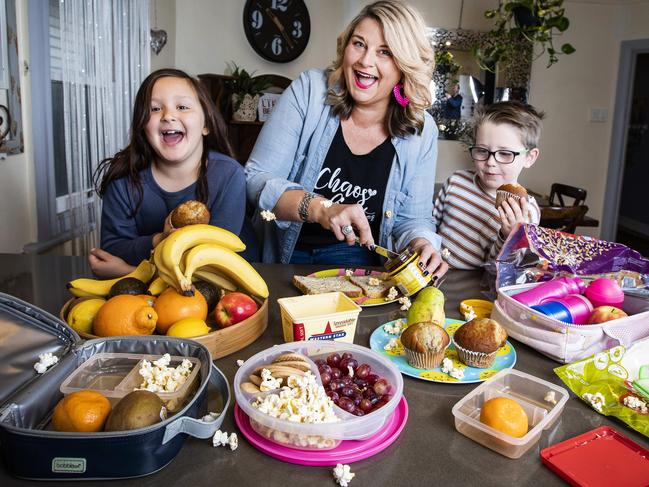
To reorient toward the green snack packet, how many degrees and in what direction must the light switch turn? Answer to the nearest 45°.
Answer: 0° — it already faces it

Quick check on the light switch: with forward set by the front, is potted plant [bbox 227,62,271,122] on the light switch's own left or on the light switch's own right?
on the light switch's own right

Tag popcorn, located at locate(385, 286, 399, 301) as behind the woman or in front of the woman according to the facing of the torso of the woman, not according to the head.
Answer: in front

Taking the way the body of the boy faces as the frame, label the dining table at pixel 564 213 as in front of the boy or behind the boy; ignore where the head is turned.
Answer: behind

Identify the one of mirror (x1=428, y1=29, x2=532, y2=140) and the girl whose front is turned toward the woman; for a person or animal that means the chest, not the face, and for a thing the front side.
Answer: the mirror

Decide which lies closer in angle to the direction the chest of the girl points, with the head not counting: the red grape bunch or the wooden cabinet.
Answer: the red grape bunch

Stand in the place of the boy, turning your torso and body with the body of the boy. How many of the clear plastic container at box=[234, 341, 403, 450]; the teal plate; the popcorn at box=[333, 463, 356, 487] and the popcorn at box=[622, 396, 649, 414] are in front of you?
4

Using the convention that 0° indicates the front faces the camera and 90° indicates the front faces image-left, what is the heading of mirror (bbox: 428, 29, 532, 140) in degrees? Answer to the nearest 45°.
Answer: approximately 0°

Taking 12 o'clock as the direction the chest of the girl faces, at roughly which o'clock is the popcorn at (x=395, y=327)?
The popcorn is roughly at 11 o'clock from the girl.

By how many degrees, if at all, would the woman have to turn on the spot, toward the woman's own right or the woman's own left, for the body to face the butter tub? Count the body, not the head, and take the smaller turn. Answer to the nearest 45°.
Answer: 0° — they already face it

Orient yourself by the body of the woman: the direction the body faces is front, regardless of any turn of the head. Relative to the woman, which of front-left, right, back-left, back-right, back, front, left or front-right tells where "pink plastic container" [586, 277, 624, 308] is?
front-left
